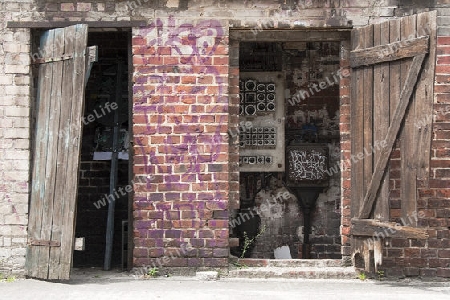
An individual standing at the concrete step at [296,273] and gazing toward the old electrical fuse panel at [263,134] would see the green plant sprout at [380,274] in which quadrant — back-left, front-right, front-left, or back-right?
back-right

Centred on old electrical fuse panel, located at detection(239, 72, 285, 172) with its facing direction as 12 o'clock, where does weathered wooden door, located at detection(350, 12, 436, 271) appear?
The weathered wooden door is roughly at 11 o'clock from the old electrical fuse panel.

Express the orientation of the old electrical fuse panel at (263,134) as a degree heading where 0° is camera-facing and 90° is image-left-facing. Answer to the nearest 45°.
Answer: approximately 0°

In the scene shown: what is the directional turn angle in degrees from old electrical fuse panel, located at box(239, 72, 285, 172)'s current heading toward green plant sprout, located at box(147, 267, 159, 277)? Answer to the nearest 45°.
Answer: approximately 45° to its right

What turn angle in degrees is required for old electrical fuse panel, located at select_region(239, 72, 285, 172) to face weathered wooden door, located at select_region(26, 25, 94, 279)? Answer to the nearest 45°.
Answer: approximately 45° to its right
